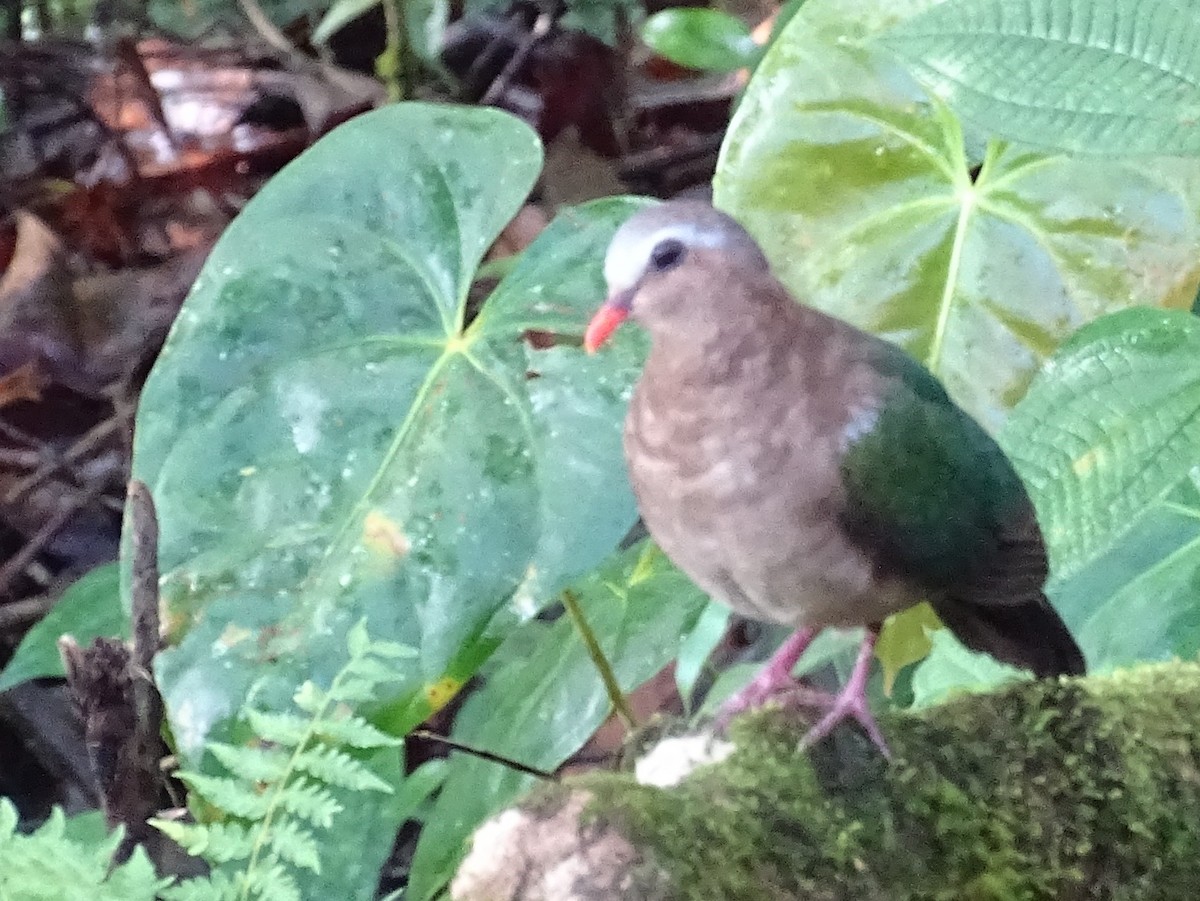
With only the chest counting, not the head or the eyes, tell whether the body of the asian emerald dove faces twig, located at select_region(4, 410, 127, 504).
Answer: no

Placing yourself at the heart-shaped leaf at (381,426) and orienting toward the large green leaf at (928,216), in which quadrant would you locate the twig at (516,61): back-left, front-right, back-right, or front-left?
front-left

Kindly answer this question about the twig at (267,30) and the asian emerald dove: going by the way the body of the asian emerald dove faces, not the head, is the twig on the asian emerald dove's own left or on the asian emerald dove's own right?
on the asian emerald dove's own right

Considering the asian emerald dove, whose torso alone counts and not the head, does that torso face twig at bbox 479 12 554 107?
no

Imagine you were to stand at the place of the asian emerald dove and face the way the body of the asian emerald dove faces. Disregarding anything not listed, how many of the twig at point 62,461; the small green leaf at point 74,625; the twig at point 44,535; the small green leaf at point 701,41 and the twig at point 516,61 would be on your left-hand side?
0

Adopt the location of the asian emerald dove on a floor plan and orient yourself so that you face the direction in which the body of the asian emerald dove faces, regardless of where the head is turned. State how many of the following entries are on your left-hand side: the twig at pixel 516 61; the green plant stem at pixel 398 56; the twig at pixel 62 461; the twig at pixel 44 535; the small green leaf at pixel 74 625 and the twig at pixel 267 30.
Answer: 0

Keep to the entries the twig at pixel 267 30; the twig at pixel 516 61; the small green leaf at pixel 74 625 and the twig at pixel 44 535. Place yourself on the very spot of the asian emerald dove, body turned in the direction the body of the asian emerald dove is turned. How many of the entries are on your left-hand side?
0

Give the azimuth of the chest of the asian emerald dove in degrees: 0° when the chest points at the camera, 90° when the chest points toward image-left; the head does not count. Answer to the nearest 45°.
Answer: approximately 45°

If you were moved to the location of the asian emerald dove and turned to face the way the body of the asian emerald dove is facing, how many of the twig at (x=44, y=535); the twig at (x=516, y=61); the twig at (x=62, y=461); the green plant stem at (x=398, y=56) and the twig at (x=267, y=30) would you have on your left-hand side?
0

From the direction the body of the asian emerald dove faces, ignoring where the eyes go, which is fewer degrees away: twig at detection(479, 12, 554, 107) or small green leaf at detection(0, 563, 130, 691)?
the small green leaf

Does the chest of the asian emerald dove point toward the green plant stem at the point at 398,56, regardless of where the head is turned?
no

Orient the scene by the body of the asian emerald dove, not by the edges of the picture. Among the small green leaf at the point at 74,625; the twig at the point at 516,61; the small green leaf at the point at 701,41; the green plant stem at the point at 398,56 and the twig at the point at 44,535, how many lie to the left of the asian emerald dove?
0
